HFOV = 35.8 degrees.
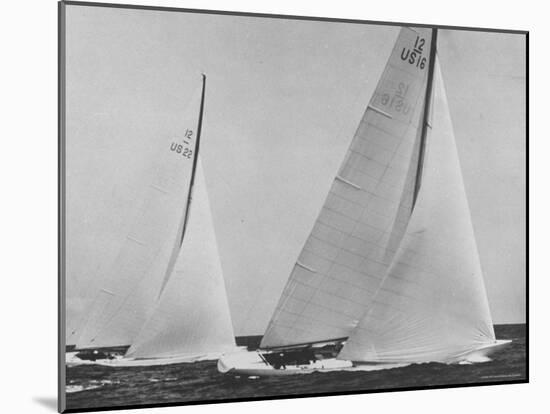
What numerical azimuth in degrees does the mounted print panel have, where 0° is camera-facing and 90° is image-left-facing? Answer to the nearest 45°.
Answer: approximately 315°
